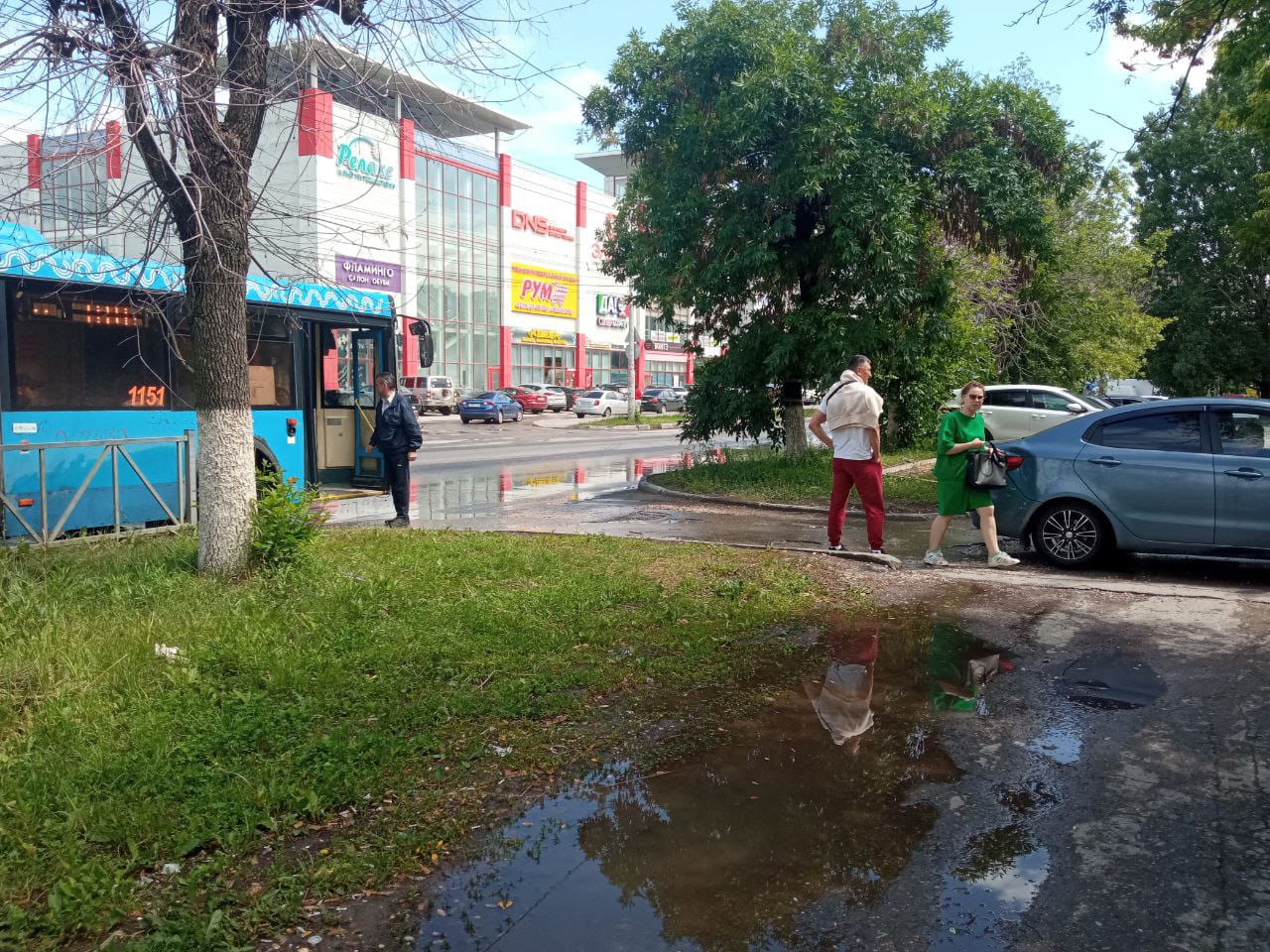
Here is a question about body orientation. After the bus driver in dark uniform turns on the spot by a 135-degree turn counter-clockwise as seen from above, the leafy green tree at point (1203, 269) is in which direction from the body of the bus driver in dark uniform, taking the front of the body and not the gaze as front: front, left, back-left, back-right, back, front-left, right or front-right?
front-left

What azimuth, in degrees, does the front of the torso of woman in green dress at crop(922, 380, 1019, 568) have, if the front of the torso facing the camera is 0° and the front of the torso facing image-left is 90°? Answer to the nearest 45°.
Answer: approximately 315°

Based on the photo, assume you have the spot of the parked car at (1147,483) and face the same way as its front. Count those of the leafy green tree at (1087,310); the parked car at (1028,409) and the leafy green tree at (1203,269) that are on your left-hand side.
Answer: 3

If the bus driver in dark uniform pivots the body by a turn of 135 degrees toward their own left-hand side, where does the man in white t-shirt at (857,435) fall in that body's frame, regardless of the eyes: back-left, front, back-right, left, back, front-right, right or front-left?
front-right

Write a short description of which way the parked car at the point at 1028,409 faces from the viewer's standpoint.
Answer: facing to the right of the viewer

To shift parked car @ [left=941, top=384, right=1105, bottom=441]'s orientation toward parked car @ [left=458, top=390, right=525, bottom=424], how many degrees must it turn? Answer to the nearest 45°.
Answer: approximately 135° to its left

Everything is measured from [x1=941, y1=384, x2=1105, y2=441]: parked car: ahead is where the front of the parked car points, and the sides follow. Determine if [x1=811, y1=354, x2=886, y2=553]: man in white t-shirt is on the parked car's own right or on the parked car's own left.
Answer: on the parked car's own right

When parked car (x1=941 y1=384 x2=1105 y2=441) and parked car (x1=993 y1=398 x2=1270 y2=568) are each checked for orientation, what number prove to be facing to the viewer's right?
2

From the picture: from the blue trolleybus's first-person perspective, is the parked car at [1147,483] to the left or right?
on its right

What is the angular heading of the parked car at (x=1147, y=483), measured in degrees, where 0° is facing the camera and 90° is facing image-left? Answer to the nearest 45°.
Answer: approximately 270°
